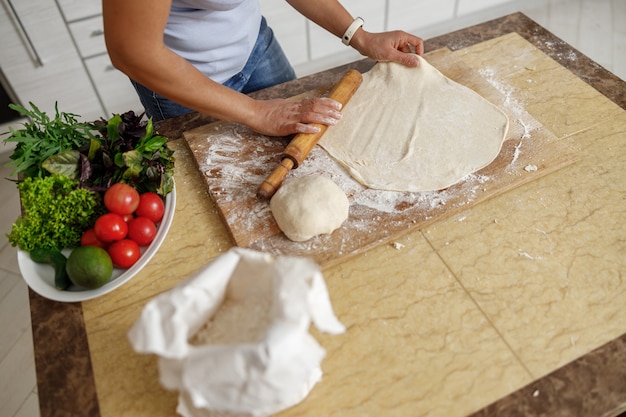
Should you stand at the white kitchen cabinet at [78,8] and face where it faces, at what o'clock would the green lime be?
The green lime is roughly at 12 o'clock from the white kitchen cabinet.

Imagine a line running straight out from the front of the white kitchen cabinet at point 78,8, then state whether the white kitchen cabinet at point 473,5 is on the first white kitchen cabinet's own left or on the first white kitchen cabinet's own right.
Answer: on the first white kitchen cabinet's own left

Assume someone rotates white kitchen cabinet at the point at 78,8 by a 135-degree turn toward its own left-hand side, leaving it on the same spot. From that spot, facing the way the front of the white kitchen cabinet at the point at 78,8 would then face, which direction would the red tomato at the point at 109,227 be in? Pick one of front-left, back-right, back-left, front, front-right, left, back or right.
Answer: back-right

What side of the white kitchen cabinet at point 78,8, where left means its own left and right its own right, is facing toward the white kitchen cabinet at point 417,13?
left

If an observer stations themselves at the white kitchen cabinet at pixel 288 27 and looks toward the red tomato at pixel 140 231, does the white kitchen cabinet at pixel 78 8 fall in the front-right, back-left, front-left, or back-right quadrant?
front-right

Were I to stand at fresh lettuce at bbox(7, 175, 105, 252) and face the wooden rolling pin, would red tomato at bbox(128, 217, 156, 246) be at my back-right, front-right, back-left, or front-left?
front-right

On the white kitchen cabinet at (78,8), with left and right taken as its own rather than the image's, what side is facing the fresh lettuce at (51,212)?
front

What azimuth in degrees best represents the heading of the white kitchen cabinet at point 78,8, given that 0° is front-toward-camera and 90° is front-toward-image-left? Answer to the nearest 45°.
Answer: approximately 0°

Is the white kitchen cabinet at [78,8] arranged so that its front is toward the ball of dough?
yes

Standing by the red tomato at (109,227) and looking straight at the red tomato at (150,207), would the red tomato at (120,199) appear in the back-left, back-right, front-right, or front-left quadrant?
front-left

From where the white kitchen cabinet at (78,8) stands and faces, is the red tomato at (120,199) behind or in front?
in front

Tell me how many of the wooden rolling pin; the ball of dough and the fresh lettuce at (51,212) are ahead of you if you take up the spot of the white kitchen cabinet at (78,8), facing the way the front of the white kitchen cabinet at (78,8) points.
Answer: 3

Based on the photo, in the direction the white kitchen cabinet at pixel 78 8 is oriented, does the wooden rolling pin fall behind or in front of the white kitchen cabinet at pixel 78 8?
in front

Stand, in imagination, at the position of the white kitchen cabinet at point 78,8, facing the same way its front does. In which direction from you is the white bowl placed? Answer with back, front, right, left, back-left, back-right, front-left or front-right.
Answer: front

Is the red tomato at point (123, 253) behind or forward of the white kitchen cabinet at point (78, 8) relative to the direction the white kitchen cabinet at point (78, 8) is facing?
forward

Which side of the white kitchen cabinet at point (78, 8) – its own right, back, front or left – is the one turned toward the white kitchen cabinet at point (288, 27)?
left
